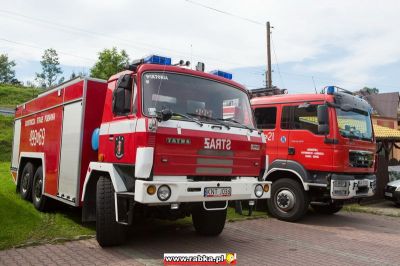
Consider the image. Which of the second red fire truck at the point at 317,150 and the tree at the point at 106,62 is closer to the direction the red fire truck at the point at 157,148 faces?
the second red fire truck

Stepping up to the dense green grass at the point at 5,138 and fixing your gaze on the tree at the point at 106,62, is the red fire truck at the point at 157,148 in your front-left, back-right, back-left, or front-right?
back-right

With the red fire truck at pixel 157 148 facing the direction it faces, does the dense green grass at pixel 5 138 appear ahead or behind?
behind

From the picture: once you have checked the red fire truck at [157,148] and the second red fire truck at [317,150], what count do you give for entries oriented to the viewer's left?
0

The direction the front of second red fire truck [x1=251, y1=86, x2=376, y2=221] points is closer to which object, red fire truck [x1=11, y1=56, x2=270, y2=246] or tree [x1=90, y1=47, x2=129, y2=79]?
the red fire truck

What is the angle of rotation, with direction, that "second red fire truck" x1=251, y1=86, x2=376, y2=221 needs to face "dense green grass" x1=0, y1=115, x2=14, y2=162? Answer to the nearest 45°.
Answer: approximately 180°

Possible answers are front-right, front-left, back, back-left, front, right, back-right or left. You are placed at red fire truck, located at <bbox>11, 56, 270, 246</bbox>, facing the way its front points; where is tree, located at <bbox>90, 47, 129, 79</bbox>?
back-left

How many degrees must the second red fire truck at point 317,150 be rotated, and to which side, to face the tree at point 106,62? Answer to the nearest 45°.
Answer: approximately 180°

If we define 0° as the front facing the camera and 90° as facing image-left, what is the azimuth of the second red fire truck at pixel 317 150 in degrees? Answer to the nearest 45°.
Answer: approximately 315°

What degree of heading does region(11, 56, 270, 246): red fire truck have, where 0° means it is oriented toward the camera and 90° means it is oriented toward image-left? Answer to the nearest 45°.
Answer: approximately 315°

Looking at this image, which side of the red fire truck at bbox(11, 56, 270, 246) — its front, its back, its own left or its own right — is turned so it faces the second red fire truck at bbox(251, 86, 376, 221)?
left
